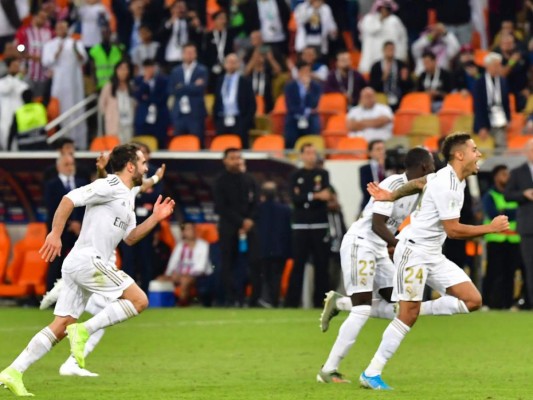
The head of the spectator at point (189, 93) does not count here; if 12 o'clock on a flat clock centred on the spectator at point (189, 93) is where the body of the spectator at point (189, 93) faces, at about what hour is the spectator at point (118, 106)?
the spectator at point (118, 106) is roughly at 4 o'clock from the spectator at point (189, 93).

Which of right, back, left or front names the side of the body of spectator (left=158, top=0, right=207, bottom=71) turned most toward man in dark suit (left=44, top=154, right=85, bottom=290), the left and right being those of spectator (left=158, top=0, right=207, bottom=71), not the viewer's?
front

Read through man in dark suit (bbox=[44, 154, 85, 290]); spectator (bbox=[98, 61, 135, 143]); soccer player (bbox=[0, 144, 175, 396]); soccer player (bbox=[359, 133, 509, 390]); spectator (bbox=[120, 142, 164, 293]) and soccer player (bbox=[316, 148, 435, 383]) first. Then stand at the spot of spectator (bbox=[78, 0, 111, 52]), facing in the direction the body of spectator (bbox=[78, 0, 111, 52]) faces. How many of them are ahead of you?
6

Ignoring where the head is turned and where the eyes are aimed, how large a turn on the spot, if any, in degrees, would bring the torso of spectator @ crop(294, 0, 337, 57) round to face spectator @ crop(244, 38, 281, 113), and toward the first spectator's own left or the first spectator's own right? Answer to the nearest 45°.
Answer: approximately 45° to the first spectator's own right

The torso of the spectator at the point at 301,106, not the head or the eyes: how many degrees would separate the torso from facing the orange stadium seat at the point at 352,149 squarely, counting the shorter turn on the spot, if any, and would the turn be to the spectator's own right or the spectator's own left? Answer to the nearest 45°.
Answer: approximately 45° to the spectator's own left

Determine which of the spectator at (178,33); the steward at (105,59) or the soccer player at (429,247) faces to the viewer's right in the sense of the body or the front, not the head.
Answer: the soccer player

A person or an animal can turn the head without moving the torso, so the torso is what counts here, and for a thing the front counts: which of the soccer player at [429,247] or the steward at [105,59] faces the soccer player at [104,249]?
the steward

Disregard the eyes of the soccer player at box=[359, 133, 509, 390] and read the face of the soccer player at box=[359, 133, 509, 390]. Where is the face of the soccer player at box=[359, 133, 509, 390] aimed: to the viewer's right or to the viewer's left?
to the viewer's right
